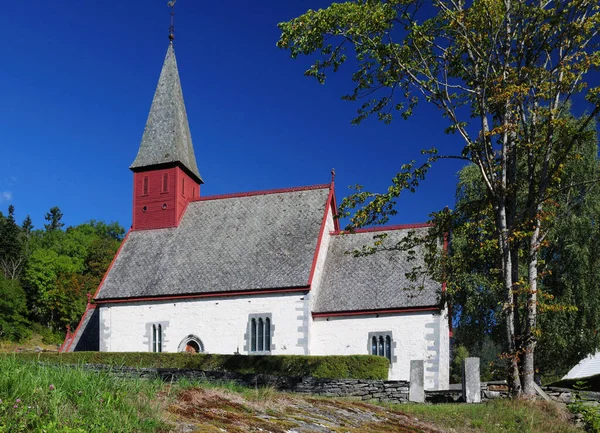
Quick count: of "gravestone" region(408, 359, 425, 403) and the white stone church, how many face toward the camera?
2

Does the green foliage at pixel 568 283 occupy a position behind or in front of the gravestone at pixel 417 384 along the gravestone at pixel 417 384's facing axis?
behind

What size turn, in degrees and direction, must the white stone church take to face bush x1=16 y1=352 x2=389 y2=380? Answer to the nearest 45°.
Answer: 0° — it already faces it

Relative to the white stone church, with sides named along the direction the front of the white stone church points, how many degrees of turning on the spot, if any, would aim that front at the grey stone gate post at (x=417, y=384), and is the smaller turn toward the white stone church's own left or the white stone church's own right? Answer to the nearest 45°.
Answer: approximately 45° to the white stone church's own left

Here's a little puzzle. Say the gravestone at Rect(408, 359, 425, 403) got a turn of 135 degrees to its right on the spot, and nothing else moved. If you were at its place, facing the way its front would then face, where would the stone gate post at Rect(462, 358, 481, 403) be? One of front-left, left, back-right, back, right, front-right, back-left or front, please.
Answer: back-right

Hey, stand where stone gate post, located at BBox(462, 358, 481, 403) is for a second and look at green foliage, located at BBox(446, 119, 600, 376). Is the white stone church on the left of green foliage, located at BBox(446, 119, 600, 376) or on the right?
left

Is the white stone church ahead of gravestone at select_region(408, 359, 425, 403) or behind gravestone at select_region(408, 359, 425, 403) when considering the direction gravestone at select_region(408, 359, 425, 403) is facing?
behind

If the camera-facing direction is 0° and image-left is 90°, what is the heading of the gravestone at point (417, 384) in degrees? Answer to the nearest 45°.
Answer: approximately 0°

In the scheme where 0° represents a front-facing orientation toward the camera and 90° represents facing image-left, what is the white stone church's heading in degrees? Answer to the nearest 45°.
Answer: approximately 0°
